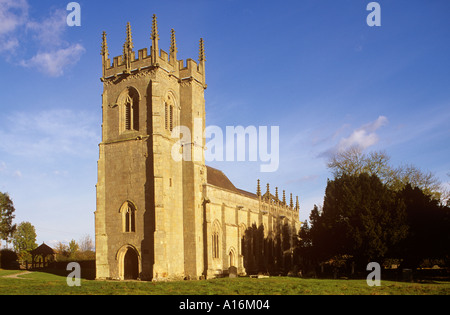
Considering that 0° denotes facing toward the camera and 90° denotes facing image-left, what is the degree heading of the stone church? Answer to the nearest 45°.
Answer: approximately 45°
